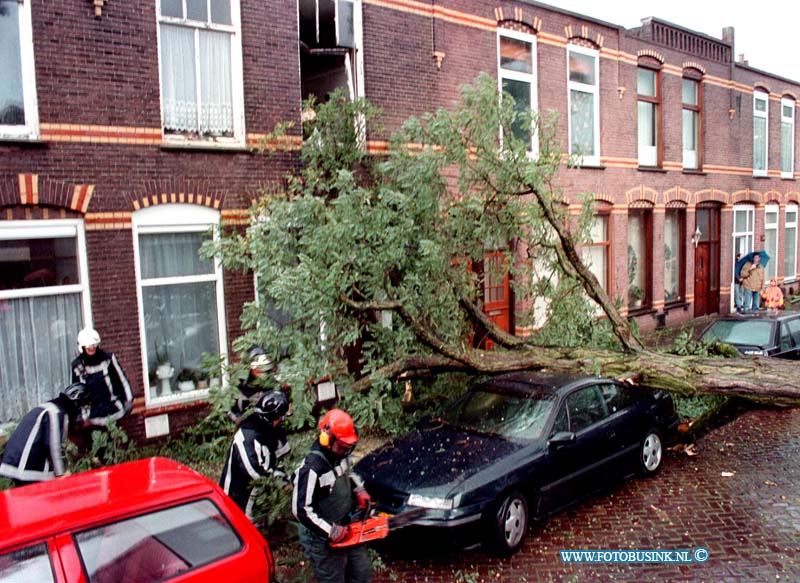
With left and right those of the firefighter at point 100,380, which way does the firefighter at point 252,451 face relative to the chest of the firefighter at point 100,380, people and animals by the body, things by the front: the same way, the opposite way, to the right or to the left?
to the left

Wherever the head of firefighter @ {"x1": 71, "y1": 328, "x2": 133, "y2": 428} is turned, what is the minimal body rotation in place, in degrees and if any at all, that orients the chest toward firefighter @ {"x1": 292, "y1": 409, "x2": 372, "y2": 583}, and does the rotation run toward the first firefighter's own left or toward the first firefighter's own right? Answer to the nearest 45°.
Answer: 0° — they already face them

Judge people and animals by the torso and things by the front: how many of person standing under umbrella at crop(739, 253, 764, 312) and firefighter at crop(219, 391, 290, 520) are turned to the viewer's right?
1

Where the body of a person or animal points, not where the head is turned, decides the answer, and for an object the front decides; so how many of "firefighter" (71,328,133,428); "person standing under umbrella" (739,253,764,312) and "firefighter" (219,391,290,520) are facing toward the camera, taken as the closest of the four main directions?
2

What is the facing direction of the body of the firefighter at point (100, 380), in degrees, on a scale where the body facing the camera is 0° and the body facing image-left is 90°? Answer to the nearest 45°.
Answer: approximately 0°

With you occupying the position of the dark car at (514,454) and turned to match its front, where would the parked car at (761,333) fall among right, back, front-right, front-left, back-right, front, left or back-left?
back

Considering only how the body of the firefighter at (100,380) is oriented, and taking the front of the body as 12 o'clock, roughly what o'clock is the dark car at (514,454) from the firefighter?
The dark car is roughly at 10 o'clock from the firefighter.

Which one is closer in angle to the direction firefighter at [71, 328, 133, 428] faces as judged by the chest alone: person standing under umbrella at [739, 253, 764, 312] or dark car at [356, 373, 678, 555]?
the dark car

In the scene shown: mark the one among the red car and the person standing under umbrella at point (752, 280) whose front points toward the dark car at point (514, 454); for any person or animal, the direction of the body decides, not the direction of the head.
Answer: the person standing under umbrella

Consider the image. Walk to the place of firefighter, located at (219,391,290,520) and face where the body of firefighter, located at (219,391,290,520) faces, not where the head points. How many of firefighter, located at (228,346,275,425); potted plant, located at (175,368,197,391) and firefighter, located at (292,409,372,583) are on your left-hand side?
2

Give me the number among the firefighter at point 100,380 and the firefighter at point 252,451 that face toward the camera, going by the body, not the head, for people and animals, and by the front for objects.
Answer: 1

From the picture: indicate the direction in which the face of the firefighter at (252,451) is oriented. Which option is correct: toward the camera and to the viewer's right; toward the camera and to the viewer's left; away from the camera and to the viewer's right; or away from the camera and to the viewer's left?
away from the camera and to the viewer's right

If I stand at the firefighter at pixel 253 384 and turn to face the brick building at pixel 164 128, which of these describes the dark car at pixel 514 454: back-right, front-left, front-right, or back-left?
back-right

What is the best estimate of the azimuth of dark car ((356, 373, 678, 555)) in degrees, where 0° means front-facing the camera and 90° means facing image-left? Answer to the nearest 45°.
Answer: approximately 45°
